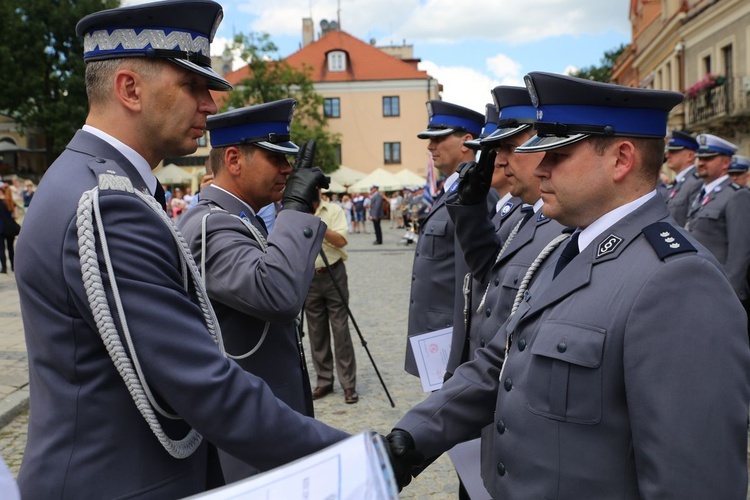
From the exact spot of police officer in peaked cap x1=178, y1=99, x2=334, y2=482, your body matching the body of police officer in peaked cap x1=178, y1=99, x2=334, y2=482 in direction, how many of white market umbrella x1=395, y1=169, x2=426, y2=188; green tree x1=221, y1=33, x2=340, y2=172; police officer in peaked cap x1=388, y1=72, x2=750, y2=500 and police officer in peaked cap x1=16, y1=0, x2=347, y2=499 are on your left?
2

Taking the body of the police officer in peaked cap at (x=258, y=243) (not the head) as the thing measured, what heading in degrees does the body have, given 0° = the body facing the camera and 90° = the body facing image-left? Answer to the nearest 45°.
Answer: approximately 270°

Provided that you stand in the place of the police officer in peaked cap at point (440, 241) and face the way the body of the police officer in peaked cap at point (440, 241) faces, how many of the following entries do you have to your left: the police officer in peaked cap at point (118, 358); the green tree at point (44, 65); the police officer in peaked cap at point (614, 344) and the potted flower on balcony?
2

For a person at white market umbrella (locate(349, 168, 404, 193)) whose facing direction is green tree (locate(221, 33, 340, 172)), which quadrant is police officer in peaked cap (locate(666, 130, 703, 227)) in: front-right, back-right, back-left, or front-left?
back-left

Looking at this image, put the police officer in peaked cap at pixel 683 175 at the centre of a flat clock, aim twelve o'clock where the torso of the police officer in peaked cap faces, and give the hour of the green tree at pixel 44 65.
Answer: The green tree is roughly at 1 o'clock from the police officer in peaked cap.

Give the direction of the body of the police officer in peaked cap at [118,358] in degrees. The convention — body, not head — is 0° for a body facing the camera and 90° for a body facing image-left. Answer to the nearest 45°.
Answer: approximately 270°

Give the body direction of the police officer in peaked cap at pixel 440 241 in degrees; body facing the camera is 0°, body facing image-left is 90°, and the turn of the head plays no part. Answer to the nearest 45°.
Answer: approximately 90°

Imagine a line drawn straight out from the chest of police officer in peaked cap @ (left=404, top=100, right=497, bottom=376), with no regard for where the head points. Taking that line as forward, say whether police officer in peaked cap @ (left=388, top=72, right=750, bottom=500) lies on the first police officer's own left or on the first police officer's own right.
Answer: on the first police officer's own left

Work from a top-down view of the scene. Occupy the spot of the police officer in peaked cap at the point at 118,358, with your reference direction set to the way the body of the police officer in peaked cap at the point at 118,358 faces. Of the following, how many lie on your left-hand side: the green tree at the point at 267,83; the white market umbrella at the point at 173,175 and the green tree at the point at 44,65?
3

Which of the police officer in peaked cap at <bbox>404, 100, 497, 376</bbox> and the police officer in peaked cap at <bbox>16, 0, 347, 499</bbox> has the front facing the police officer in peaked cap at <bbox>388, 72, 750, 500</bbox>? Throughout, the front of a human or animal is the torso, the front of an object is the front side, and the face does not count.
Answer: the police officer in peaked cap at <bbox>16, 0, 347, 499</bbox>

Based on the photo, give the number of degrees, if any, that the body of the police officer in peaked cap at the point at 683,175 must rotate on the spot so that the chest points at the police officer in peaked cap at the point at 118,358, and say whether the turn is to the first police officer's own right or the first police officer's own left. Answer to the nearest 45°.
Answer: approximately 90° to the first police officer's own left

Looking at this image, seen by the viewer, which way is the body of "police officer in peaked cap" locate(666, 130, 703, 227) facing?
to the viewer's left

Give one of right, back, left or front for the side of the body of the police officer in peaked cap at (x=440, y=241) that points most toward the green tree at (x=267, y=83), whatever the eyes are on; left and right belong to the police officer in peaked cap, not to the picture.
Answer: right

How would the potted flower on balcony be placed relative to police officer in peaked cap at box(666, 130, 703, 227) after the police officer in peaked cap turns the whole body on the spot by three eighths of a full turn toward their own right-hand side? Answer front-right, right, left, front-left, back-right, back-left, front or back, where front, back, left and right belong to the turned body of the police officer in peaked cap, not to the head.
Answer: front-left

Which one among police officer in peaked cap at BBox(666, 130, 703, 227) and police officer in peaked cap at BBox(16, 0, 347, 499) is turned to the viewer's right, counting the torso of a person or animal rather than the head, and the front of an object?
police officer in peaked cap at BBox(16, 0, 347, 499)
